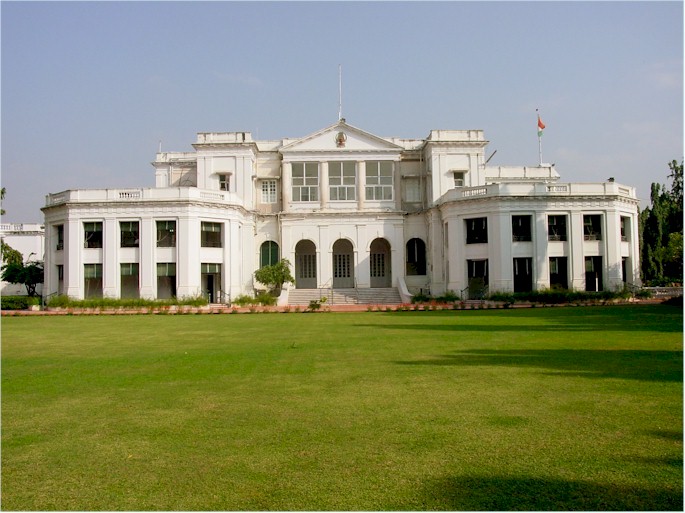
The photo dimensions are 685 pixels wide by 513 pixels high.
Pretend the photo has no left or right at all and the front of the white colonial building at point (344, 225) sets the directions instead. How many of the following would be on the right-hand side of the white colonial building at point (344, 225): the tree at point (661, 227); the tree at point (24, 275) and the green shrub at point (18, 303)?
2

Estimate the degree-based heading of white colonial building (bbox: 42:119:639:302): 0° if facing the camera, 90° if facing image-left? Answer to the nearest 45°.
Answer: approximately 0°

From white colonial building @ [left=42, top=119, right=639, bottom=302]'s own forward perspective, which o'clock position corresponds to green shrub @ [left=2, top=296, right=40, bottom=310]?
The green shrub is roughly at 3 o'clock from the white colonial building.

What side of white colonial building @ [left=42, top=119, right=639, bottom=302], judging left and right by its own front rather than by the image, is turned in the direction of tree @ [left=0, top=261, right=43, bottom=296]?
right

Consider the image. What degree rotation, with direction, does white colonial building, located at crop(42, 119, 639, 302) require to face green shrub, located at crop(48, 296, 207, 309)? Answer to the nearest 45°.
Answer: approximately 45° to its right

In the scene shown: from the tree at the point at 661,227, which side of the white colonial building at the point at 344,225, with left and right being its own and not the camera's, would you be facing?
left
